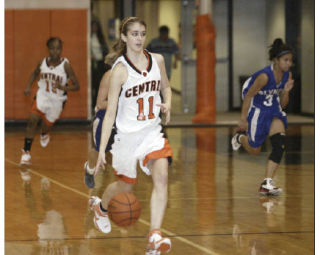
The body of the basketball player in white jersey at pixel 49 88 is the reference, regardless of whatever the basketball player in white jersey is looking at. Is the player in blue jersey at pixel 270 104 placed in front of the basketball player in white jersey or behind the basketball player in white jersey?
in front

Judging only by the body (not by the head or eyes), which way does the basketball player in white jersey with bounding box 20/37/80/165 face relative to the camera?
toward the camera

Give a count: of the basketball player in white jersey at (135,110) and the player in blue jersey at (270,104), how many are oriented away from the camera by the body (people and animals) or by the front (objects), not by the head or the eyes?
0

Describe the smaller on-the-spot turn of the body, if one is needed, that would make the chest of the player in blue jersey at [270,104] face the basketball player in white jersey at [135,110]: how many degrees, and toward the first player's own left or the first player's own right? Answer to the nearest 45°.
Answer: approximately 45° to the first player's own right

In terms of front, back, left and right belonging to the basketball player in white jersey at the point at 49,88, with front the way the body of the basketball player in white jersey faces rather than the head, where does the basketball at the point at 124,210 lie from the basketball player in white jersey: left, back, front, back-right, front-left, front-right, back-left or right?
front

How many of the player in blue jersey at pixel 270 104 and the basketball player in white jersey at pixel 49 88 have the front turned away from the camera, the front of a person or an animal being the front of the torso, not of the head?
0

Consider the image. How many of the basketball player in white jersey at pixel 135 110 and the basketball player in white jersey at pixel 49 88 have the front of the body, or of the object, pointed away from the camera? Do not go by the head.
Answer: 0

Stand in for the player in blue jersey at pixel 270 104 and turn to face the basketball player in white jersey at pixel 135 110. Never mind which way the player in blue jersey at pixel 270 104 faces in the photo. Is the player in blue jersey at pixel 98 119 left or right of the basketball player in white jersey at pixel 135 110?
right

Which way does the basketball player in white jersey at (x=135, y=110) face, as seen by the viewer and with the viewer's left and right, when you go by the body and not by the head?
facing the viewer and to the right of the viewer
